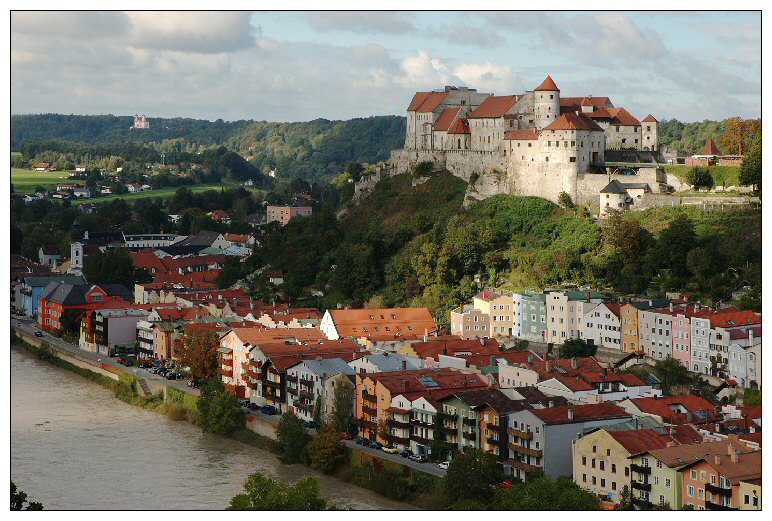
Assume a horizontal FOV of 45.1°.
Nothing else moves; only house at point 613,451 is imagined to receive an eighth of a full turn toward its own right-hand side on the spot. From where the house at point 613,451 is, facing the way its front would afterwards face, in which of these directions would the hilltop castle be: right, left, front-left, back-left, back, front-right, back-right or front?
right

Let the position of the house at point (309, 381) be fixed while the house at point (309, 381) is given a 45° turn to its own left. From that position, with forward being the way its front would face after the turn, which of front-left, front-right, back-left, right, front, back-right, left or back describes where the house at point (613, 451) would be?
front-left

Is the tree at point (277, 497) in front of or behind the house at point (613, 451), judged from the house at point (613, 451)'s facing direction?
in front

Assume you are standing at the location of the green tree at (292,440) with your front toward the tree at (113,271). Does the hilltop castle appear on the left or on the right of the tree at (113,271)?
right

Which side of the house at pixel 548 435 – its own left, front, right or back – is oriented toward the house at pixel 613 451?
left

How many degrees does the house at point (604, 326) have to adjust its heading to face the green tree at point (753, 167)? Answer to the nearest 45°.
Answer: approximately 180°

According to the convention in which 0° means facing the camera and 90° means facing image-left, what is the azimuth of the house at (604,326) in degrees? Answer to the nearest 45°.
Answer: approximately 45°

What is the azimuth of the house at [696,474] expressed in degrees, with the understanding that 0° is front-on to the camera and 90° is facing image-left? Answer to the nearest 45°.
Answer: approximately 45°

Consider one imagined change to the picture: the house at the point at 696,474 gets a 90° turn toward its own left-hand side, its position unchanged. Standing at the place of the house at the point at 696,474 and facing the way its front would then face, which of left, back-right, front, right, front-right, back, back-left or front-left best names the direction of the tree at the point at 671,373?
back-left
